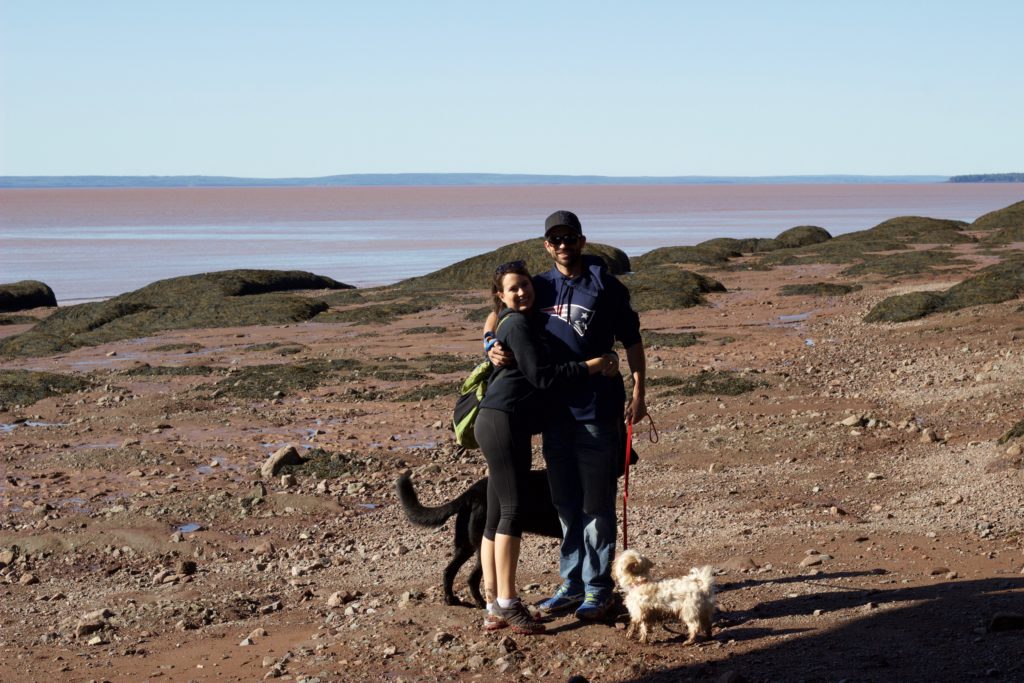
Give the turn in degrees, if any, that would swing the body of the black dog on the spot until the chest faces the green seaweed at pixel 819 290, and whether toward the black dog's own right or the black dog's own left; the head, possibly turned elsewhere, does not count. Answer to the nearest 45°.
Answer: approximately 90° to the black dog's own left

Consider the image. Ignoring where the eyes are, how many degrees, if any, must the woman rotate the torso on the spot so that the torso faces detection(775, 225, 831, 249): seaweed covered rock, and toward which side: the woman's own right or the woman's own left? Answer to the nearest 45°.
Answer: approximately 90° to the woman's own left

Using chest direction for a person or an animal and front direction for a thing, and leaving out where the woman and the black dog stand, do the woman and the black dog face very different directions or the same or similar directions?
same or similar directions

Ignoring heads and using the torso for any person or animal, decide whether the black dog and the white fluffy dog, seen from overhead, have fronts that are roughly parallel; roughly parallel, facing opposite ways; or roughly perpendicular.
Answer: roughly parallel, facing opposite ways

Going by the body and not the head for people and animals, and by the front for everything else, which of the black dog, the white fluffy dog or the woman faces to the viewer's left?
the white fluffy dog

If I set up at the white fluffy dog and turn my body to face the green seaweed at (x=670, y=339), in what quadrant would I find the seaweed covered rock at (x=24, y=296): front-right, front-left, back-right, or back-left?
front-left

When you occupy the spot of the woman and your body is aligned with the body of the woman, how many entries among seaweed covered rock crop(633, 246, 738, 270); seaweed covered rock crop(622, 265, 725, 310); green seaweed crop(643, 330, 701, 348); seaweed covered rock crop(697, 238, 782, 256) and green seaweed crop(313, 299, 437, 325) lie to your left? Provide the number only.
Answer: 5

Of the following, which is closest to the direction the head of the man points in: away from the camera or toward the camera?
toward the camera

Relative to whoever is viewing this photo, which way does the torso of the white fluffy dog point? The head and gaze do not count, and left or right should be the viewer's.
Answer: facing to the left of the viewer

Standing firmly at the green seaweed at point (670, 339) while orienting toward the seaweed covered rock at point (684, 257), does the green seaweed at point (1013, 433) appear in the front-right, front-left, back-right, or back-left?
back-right

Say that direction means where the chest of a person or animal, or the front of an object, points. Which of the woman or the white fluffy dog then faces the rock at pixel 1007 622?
the woman

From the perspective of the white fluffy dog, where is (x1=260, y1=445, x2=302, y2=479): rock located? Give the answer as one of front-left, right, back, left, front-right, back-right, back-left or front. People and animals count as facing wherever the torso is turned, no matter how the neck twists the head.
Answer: front-right

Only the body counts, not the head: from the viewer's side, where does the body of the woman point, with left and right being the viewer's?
facing to the right of the viewer

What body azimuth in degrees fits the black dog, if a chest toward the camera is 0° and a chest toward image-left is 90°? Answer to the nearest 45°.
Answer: approximately 270°

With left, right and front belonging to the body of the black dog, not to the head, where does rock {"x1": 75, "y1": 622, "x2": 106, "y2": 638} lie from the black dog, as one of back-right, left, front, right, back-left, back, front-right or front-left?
back

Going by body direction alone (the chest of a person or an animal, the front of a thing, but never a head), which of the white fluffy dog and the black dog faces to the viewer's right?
the black dog
